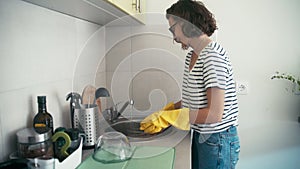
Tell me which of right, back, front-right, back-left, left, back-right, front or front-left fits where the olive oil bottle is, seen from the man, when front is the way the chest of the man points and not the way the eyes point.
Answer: front-left

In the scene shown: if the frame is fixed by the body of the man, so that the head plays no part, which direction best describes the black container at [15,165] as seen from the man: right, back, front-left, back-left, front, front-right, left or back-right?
front-left

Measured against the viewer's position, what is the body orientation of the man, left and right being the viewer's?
facing to the left of the viewer

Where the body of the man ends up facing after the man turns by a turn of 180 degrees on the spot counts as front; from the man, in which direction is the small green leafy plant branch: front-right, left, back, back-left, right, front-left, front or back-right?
front-left

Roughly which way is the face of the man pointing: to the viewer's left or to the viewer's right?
to the viewer's left
